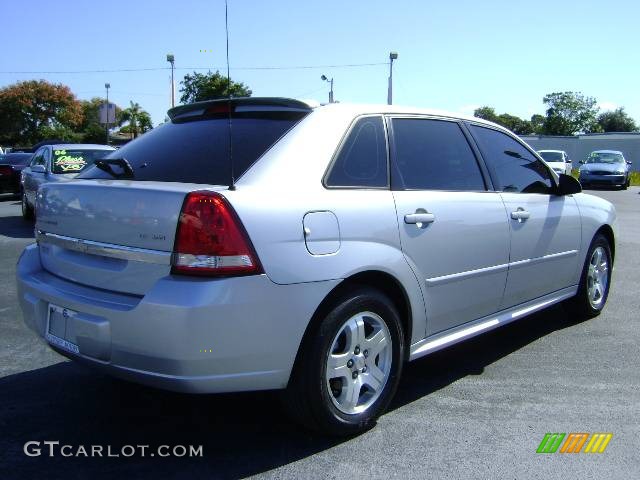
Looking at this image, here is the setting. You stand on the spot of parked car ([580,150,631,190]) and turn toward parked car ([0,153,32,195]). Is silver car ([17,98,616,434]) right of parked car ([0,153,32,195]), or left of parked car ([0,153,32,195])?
left

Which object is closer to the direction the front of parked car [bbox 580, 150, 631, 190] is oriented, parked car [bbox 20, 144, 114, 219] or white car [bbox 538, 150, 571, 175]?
the parked car

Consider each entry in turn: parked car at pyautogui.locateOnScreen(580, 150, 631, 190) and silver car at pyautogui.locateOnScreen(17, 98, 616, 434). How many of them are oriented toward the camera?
1

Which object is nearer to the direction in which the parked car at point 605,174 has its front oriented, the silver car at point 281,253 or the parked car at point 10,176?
the silver car

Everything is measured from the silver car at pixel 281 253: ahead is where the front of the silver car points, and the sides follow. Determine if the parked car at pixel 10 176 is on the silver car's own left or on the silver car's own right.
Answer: on the silver car's own left

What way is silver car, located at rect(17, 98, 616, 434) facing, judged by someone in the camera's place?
facing away from the viewer and to the right of the viewer

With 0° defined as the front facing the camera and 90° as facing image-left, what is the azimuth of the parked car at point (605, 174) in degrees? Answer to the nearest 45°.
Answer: approximately 0°

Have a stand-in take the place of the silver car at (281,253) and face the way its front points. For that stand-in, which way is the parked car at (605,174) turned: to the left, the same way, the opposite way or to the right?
the opposite way

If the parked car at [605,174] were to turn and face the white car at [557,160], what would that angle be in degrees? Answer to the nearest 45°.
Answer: approximately 90° to its right

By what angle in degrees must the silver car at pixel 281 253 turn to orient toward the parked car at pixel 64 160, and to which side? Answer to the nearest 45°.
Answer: approximately 90° to its left
